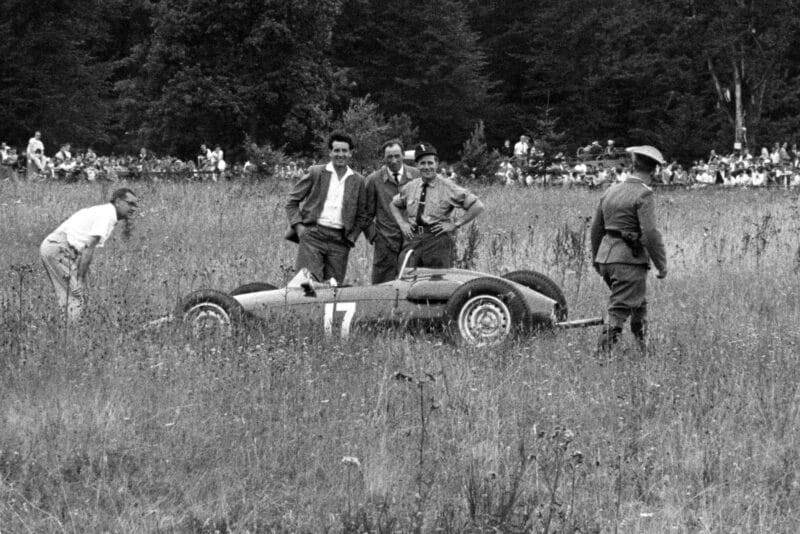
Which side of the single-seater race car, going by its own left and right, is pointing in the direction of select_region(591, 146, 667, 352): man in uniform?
back

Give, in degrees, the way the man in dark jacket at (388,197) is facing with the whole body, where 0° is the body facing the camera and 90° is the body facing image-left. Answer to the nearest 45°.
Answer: approximately 0°

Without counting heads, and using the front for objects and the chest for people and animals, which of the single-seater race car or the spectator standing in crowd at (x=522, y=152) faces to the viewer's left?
the single-seater race car

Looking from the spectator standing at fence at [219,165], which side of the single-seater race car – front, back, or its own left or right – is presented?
right

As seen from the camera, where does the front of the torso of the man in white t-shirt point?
to the viewer's right

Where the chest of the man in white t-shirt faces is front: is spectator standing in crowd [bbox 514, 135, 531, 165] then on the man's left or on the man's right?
on the man's left

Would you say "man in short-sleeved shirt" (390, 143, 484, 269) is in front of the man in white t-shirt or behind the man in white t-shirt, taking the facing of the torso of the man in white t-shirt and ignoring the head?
in front

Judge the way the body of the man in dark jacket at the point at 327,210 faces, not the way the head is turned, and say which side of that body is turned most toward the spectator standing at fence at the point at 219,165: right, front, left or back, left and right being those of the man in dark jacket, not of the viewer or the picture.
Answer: back

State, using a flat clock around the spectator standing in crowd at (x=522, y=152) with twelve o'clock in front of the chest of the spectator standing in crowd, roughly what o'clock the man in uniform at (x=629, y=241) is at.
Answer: The man in uniform is roughly at 12 o'clock from the spectator standing in crowd.
